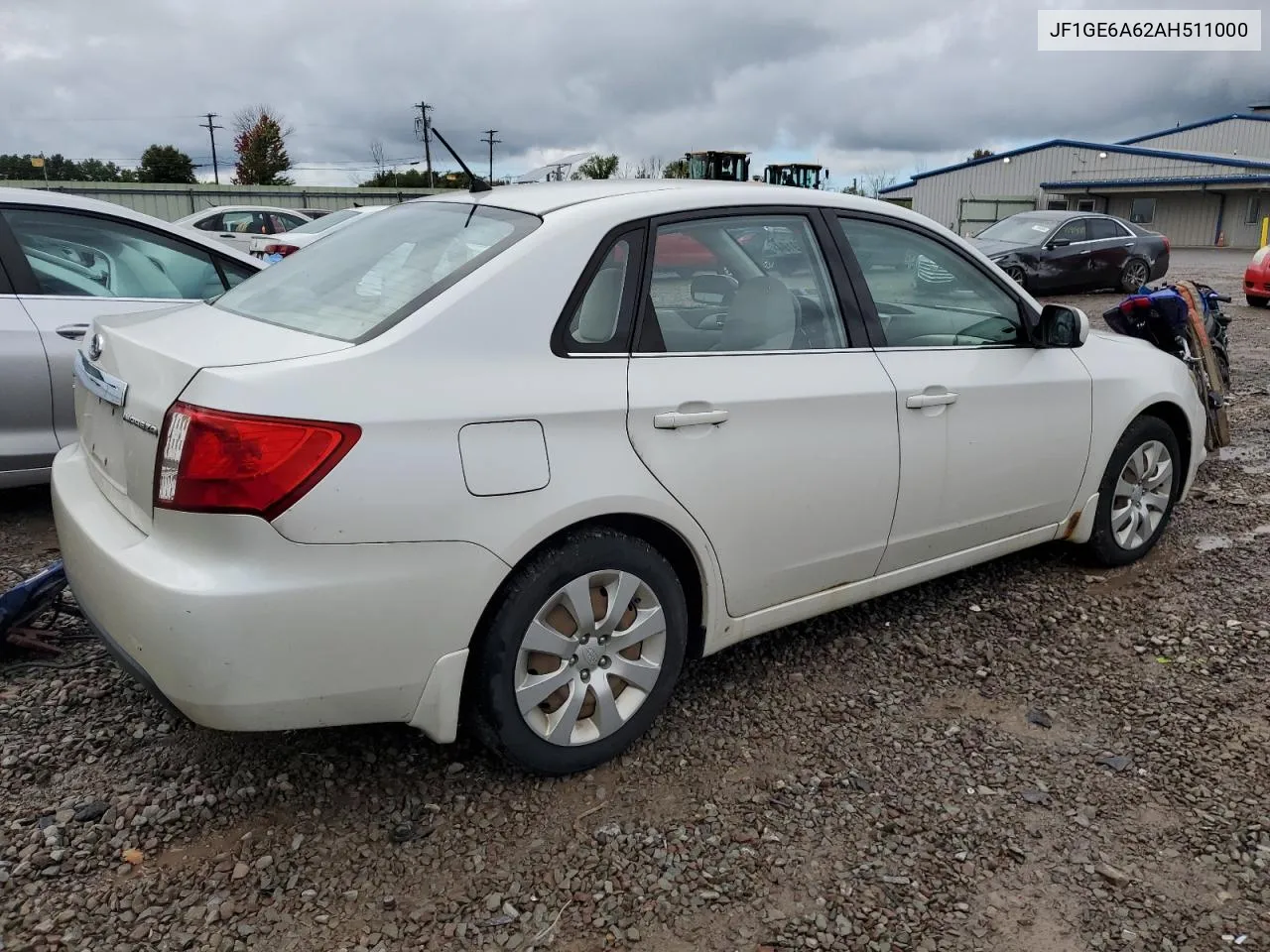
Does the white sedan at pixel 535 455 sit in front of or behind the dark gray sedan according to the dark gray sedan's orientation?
in front

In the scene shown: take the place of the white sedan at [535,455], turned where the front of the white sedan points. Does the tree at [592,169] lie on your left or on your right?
on your left

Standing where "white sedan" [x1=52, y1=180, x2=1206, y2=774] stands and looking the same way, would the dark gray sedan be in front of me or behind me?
in front

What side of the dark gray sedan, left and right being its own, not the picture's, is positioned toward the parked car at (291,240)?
front

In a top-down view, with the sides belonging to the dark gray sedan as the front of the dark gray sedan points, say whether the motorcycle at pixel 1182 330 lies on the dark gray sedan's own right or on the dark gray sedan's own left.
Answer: on the dark gray sedan's own left

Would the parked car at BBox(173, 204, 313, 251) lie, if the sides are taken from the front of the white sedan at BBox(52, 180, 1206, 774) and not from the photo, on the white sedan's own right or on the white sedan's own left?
on the white sedan's own left

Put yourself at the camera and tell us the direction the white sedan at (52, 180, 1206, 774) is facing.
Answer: facing away from the viewer and to the right of the viewer

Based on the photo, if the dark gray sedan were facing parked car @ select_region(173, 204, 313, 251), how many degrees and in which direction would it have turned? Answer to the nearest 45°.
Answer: approximately 45° to its right

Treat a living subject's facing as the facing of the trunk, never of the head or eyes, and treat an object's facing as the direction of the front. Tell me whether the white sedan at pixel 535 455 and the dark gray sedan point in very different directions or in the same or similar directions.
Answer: very different directions

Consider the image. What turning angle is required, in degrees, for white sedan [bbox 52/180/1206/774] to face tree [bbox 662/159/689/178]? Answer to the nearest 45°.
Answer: approximately 45° to its left

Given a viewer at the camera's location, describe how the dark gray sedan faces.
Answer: facing the viewer and to the left of the viewer

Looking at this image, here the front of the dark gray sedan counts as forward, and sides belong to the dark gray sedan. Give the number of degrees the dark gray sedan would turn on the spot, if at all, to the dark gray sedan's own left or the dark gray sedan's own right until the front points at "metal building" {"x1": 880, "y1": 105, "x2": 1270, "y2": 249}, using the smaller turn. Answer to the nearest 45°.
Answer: approximately 135° to the dark gray sedan's own right

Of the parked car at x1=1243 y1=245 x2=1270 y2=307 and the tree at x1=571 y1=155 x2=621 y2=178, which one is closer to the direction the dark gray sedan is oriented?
the tree

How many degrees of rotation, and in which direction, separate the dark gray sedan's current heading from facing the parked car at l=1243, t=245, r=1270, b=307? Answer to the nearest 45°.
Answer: approximately 90° to its left
